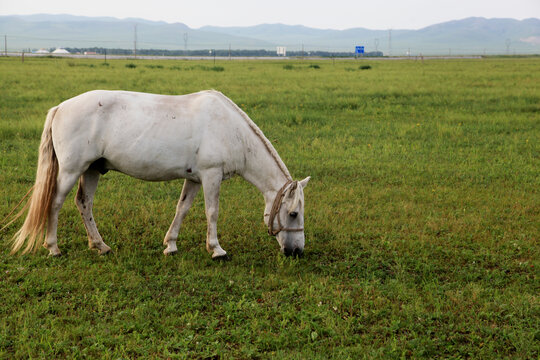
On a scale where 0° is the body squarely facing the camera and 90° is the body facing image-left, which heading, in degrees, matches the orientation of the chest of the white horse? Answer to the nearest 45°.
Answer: approximately 270°
